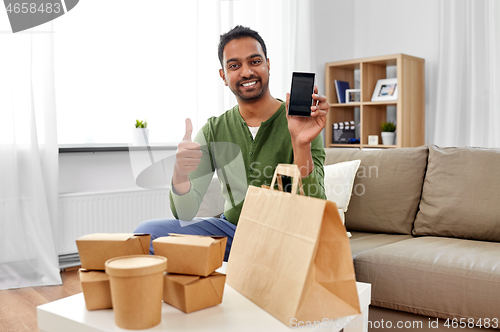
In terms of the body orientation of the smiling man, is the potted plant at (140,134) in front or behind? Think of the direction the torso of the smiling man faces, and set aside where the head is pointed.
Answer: behind

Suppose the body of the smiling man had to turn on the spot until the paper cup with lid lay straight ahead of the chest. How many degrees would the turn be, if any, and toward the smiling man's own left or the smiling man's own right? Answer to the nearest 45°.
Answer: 0° — they already face it

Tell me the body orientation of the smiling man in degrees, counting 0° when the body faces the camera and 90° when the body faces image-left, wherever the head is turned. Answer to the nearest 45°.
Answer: approximately 0°

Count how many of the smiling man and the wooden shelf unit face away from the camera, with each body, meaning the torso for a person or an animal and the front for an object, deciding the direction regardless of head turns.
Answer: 0

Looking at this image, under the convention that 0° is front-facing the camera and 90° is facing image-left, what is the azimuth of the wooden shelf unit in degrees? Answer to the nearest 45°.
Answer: approximately 45°

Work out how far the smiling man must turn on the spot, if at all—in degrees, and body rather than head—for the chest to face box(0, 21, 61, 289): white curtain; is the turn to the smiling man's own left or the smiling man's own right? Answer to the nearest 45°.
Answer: approximately 135° to the smiling man's own right

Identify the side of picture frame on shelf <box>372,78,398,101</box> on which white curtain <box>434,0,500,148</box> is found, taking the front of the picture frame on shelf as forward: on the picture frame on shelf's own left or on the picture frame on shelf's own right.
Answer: on the picture frame on shelf's own left
